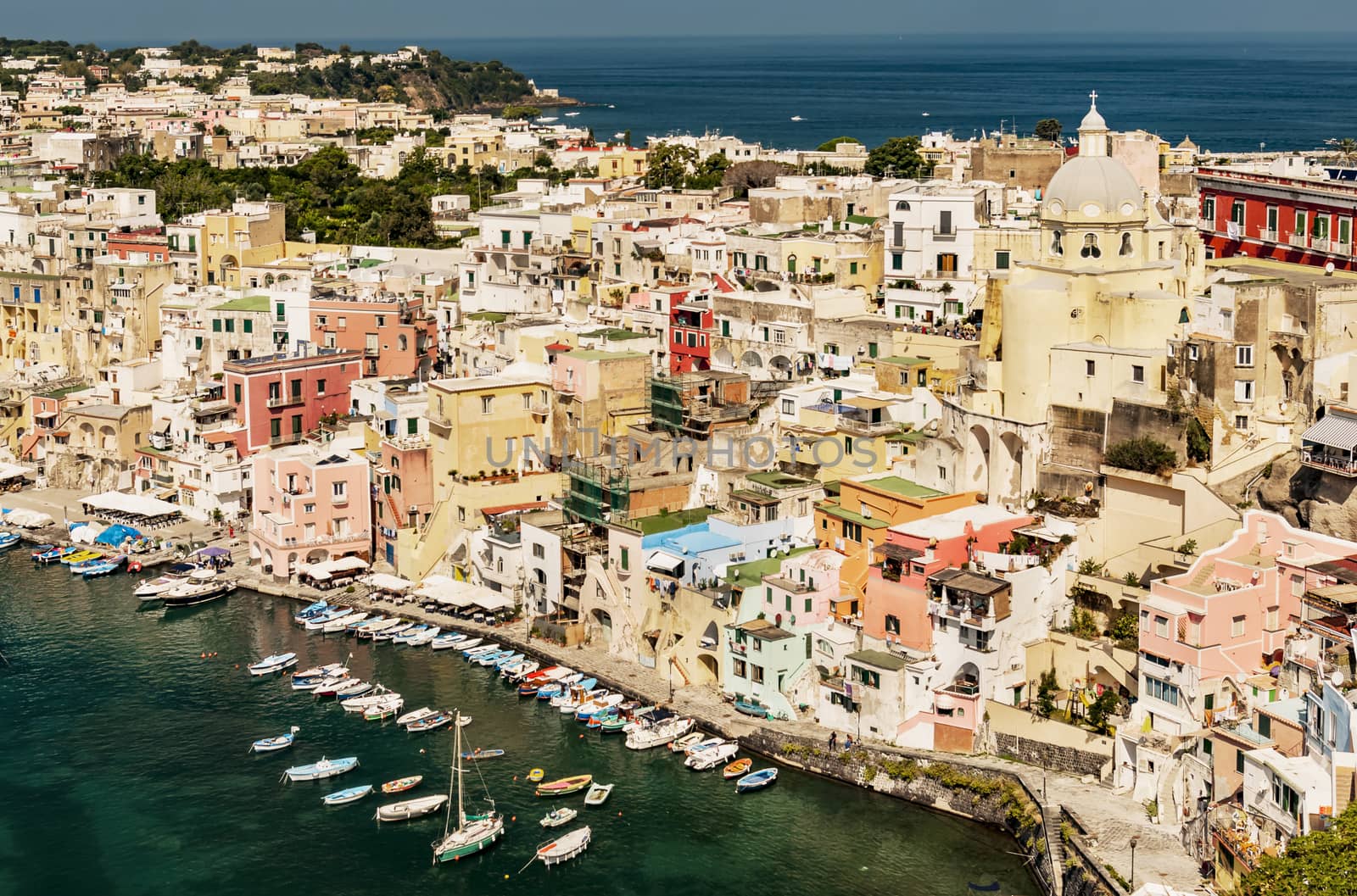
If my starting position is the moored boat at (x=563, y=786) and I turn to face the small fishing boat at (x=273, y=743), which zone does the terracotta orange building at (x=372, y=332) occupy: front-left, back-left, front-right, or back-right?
front-right

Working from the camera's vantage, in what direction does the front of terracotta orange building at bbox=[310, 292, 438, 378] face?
facing the viewer

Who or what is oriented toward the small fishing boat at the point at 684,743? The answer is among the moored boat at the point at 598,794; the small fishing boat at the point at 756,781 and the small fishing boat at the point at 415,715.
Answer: the moored boat

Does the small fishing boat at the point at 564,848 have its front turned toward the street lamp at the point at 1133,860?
no

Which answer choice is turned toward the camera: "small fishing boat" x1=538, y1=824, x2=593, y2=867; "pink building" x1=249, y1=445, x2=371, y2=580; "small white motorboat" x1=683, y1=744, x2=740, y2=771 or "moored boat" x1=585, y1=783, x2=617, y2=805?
the pink building

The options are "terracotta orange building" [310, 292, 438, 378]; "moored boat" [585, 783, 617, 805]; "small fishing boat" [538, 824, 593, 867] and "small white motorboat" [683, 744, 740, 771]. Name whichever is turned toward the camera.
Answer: the terracotta orange building

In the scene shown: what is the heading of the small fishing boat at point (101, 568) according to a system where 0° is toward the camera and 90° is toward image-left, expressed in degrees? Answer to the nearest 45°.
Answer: approximately 45°

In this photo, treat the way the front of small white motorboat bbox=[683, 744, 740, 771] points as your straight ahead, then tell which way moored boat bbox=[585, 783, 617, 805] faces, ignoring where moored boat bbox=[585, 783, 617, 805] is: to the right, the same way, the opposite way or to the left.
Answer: the same way

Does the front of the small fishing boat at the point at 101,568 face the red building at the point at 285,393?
no

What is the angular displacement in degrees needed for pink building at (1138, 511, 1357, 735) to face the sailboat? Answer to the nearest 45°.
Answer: approximately 45° to its right

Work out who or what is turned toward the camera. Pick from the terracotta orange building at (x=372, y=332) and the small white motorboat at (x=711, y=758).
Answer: the terracotta orange building

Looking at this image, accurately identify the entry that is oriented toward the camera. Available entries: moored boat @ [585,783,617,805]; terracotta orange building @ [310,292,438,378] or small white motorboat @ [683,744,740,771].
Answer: the terracotta orange building

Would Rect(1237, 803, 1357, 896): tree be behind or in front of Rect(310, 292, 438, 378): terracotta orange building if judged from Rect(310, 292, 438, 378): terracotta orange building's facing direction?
in front

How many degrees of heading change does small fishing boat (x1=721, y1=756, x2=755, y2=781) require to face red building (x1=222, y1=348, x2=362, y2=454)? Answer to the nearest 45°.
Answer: approximately 90° to its right

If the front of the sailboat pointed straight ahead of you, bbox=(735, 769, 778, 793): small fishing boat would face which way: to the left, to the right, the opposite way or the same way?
the same way

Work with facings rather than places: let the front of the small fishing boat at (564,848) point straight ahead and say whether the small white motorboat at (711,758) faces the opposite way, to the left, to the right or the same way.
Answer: the same way

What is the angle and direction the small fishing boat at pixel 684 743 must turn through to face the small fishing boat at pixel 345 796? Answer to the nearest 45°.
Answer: approximately 45° to its right

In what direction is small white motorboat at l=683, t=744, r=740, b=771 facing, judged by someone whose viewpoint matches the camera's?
facing away from the viewer and to the right of the viewer

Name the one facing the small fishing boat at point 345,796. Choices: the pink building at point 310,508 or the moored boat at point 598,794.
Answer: the pink building
